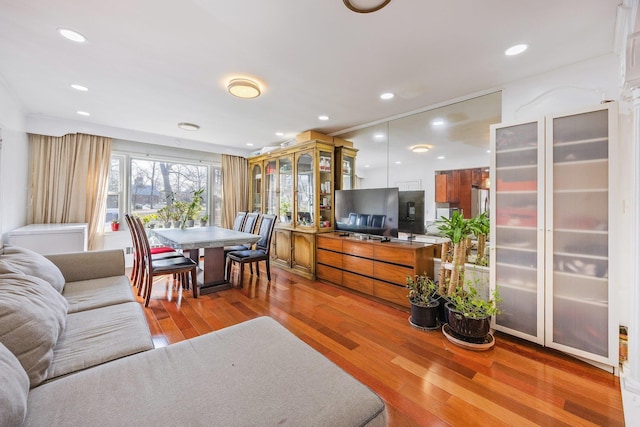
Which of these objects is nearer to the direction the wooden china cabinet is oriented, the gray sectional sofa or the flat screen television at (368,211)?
the gray sectional sofa

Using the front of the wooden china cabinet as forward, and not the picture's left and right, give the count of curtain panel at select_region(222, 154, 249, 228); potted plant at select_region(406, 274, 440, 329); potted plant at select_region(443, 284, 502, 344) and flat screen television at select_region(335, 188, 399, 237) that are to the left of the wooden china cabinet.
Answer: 3

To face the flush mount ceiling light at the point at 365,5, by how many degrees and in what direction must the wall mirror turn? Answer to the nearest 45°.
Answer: approximately 45° to its left

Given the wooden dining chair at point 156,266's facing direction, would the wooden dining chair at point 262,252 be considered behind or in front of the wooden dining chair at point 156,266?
in front

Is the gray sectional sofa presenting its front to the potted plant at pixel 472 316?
yes

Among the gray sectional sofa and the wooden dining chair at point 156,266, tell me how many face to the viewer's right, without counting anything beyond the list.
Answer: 2

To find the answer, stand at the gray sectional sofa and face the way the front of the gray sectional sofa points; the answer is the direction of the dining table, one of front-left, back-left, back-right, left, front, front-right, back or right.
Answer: left

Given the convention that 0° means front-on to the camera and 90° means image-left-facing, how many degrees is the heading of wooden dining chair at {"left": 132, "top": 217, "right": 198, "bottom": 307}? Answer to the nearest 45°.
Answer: approximately 270°

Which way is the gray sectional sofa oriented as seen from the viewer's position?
to the viewer's right

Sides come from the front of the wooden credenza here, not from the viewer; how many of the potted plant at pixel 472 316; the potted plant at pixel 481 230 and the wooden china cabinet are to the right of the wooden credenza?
1

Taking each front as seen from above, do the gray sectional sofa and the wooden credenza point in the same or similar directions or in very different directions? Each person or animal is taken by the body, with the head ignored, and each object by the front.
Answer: very different directions

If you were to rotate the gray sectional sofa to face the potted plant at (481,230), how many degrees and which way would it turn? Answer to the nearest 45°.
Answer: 0° — it already faces it

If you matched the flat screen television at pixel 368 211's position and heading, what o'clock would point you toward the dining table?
The dining table is roughly at 1 o'clock from the flat screen television.

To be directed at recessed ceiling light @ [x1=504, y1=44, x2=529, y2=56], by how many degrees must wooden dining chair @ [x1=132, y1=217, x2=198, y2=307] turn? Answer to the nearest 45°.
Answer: approximately 45° to its right
